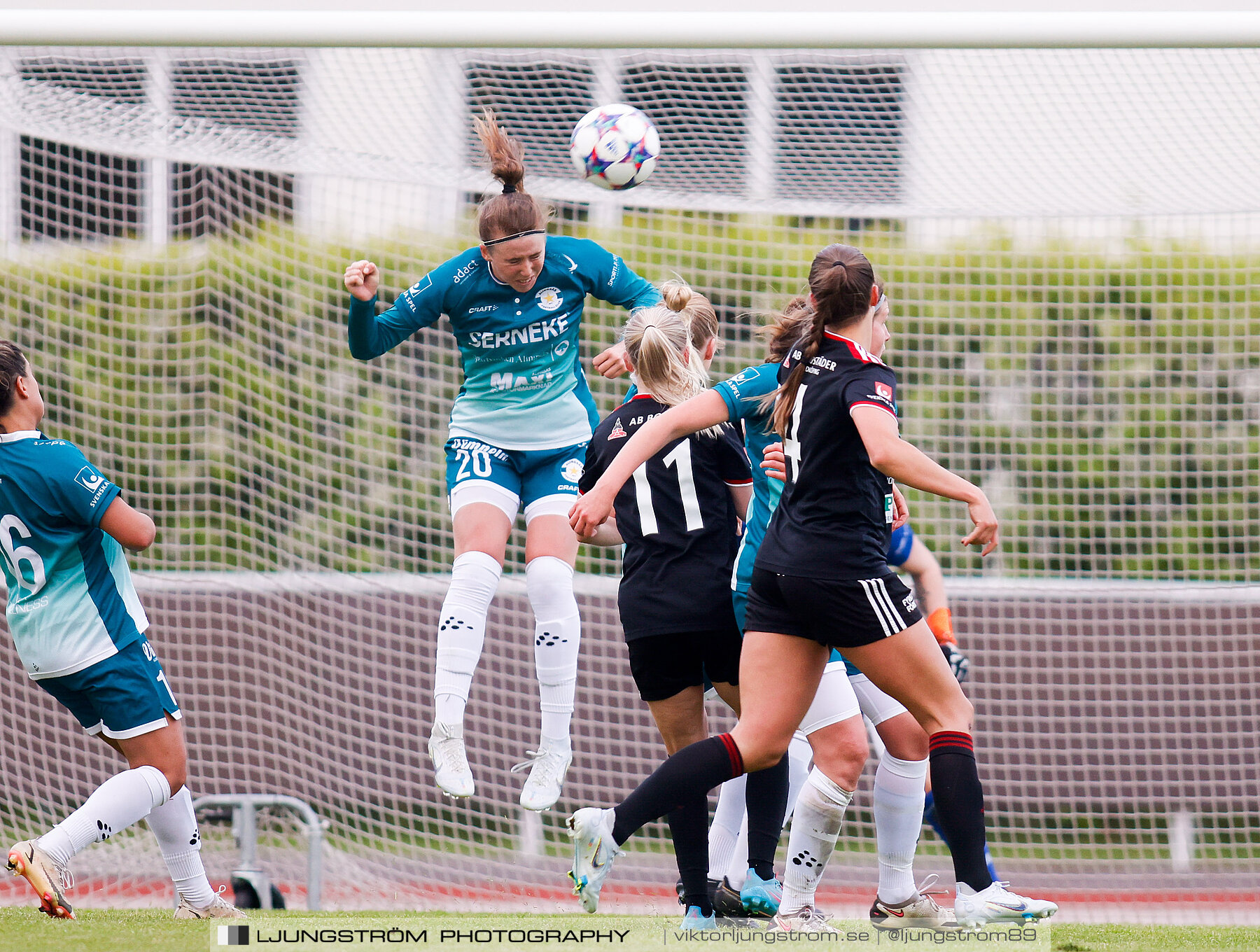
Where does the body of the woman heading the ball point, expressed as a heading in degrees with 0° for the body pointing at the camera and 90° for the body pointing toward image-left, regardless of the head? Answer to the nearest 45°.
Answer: approximately 0°
